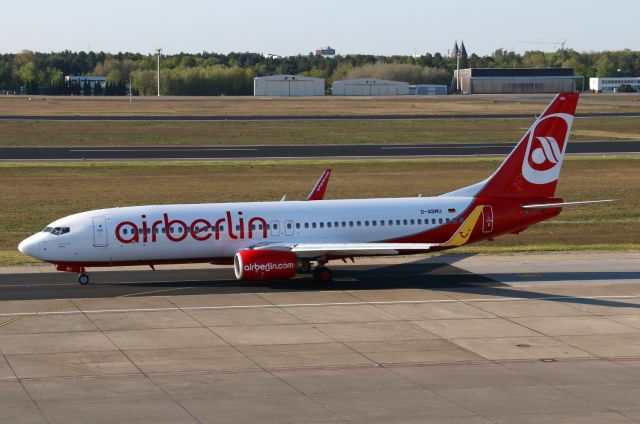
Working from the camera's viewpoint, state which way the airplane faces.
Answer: facing to the left of the viewer
